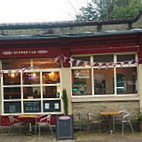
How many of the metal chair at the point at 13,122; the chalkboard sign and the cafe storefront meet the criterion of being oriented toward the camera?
2

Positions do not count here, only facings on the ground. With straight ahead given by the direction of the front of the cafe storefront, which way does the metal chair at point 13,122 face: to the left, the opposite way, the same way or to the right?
to the left

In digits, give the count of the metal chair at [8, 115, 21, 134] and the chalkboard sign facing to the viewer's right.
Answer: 1

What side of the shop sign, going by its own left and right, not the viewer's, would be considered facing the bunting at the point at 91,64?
left

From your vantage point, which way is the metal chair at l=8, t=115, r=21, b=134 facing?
to the viewer's right

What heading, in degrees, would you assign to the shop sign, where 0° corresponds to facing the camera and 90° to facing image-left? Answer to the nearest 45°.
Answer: approximately 0°

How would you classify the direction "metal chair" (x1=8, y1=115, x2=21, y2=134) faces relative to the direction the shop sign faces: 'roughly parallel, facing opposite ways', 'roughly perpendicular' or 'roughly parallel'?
roughly perpendicular

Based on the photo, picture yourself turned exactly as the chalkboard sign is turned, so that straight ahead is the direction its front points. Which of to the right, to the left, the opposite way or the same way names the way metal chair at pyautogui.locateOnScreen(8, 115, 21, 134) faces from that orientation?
to the left

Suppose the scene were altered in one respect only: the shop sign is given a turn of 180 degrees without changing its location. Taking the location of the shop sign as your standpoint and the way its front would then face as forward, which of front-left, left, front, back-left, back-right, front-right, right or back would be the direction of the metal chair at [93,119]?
right
